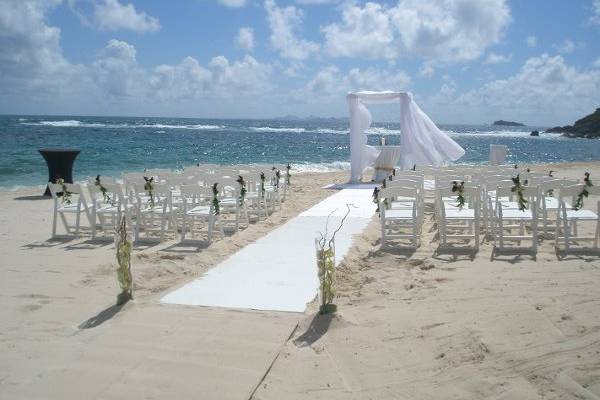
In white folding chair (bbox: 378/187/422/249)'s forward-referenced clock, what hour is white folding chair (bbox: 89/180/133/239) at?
white folding chair (bbox: 89/180/133/239) is roughly at 9 o'clock from white folding chair (bbox: 378/187/422/249).

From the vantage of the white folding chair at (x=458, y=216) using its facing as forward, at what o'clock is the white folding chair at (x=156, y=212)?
the white folding chair at (x=156, y=212) is roughly at 9 o'clock from the white folding chair at (x=458, y=216).

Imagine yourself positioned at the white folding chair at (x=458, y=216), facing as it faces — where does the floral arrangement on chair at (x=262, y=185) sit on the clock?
The floral arrangement on chair is roughly at 10 o'clock from the white folding chair.

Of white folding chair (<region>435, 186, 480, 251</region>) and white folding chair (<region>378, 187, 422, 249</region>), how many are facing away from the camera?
2

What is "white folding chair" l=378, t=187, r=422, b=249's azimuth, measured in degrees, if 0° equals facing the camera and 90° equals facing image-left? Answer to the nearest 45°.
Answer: approximately 180°

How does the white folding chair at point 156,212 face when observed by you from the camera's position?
facing away from the viewer and to the right of the viewer

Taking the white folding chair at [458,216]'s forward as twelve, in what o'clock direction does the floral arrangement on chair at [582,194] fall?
The floral arrangement on chair is roughly at 3 o'clock from the white folding chair.

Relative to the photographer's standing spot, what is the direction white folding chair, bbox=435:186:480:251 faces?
facing away from the viewer

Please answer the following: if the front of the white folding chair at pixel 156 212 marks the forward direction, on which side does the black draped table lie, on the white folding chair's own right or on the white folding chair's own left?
on the white folding chair's own left

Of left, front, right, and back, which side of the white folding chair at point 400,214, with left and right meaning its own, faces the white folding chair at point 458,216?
right

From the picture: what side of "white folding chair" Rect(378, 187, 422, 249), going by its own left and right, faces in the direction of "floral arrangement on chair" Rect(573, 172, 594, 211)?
right

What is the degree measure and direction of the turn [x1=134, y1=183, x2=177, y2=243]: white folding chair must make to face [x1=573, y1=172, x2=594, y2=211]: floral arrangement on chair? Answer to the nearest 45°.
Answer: approximately 90° to its right

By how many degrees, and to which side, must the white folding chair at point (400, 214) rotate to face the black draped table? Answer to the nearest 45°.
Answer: approximately 45° to its left

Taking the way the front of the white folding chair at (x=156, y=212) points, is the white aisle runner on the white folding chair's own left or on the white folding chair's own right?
on the white folding chair's own right
